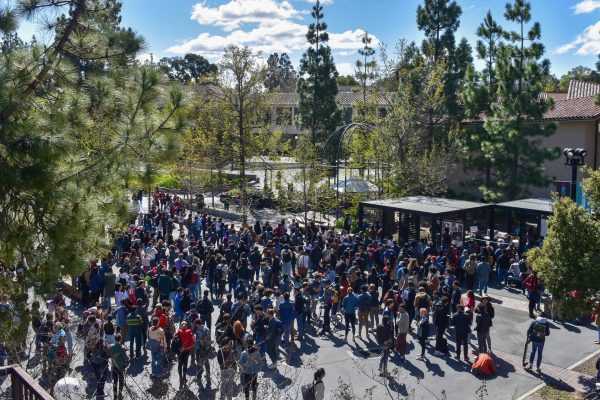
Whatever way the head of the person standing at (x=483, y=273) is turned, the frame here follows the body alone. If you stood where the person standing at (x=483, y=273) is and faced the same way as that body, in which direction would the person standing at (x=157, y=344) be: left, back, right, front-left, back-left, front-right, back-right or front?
back-left

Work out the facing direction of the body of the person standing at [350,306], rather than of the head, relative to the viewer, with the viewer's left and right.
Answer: facing away from the viewer

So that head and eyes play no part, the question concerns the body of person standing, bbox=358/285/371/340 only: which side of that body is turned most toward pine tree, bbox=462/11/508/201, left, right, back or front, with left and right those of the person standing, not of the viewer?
front

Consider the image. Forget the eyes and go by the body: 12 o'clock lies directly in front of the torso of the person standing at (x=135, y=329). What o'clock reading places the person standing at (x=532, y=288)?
the person standing at (x=532, y=288) is roughly at 3 o'clock from the person standing at (x=135, y=329).

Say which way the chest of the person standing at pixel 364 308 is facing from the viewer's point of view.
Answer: away from the camera

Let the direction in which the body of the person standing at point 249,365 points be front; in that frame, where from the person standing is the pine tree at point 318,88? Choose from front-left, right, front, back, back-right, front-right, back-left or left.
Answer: front

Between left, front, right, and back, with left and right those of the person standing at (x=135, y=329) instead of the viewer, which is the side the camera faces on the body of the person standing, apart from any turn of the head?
back

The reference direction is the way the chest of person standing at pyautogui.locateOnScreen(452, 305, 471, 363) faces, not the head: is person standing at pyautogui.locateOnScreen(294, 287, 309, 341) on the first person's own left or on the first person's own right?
on the first person's own left

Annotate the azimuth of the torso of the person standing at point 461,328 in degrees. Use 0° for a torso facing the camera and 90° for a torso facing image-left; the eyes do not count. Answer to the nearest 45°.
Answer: approximately 180°

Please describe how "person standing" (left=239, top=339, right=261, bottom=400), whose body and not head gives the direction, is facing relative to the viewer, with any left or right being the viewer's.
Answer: facing away from the viewer
